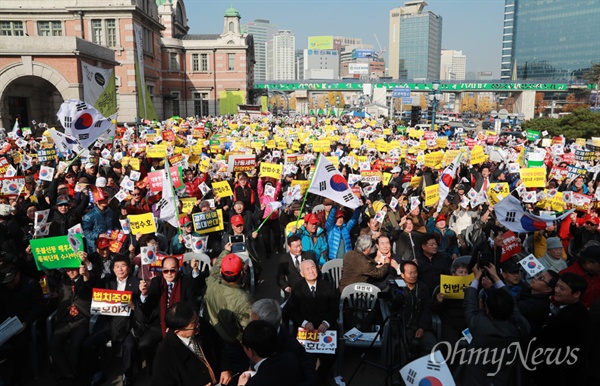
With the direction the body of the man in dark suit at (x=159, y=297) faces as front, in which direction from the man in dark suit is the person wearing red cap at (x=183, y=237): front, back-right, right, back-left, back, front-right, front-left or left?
back

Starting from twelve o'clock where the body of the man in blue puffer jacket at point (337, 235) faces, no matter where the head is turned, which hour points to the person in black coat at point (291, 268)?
The person in black coat is roughly at 1 o'clock from the man in blue puffer jacket.

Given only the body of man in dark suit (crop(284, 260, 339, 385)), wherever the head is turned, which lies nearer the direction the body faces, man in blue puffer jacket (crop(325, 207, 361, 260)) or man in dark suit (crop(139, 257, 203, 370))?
the man in dark suit

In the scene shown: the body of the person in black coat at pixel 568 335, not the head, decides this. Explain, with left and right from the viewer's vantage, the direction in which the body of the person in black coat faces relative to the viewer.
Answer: facing to the left of the viewer

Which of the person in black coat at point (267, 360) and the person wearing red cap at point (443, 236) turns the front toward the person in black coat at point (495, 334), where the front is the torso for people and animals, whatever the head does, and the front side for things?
the person wearing red cap

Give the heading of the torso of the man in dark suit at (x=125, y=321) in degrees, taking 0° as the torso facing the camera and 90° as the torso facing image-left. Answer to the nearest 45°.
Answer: approximately 0°

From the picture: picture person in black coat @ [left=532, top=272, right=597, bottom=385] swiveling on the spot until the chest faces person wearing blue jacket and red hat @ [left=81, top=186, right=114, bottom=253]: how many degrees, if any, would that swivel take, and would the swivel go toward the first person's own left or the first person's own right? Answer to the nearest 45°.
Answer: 0° — they already face them

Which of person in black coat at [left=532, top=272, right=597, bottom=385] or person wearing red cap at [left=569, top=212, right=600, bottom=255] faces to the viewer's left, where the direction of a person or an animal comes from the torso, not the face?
the person in black coat
